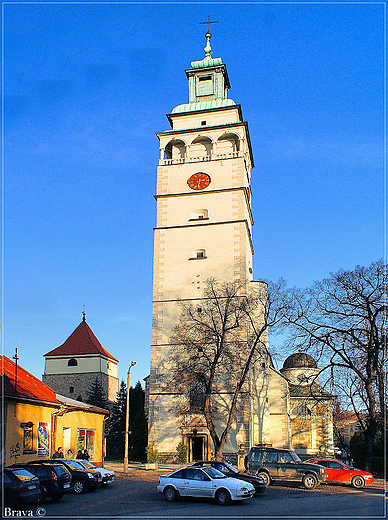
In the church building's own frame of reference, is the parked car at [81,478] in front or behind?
in front

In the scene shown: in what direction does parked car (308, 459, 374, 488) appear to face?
to the viewer's right

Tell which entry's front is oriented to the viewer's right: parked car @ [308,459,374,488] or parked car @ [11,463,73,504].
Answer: parked car @ [308,459,374,488]

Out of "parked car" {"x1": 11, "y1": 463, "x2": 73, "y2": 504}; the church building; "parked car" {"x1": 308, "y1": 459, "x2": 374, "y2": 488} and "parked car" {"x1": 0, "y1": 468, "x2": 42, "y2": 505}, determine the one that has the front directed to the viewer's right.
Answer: "parked car" {"x1": 308, "y1": 459, "x2": 374, "y2": 488}

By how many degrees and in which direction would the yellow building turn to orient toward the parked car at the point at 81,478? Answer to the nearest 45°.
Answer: approximately 45° to its right

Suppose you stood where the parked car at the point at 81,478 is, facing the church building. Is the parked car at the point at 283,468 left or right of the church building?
right

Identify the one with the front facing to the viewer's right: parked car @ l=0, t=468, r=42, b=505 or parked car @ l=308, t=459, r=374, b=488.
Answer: parked car @ l=308, t=459, r=374, b=488
